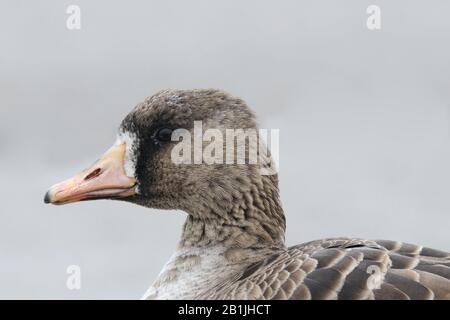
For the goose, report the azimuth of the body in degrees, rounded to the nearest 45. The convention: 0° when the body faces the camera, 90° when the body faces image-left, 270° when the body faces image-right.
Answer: approximately 90°
